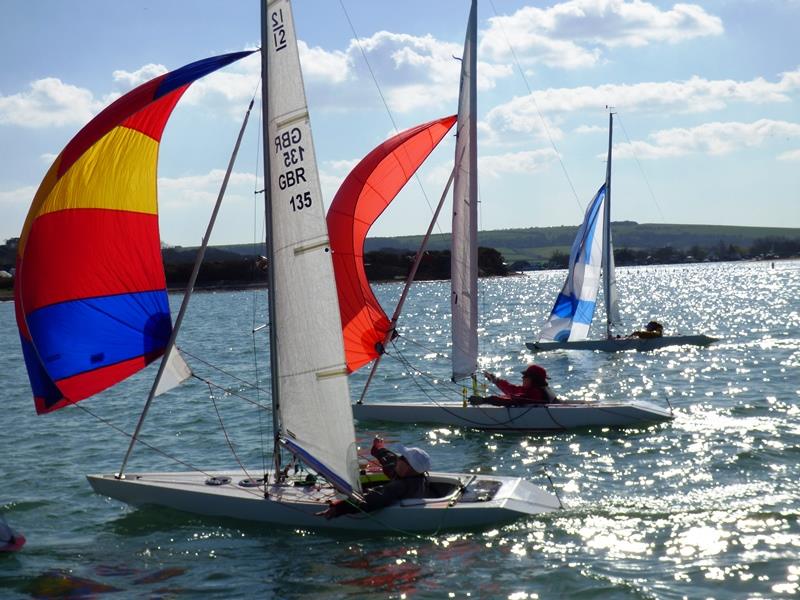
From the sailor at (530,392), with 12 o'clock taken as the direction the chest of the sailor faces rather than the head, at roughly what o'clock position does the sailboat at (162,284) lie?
The sailboat is roughly at 10 o'clock from the sailor.

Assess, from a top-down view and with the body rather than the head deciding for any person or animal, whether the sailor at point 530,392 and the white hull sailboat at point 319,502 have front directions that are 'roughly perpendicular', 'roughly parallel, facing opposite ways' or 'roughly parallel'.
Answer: roughly parallel

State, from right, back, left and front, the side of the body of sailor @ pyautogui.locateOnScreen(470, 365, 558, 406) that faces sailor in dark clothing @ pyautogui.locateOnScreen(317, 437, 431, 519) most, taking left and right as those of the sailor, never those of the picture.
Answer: left

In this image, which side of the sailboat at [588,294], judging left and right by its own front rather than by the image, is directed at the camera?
left

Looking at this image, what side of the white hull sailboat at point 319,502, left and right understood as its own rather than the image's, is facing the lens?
left

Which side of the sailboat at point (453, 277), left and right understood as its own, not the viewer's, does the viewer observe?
left

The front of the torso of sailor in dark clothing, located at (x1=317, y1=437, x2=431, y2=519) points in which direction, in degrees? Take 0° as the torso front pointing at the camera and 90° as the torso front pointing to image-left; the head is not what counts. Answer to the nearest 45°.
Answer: approximately 90°

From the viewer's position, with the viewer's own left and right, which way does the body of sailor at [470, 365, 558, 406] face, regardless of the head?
facing to the left of the viewer

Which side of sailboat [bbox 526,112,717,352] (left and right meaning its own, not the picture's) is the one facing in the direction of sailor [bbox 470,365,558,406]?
left

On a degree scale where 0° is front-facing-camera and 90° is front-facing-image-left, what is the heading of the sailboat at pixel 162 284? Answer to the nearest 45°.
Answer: approximately 90°
